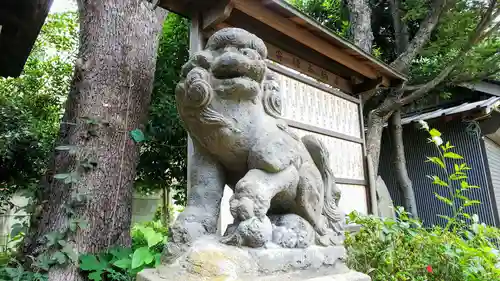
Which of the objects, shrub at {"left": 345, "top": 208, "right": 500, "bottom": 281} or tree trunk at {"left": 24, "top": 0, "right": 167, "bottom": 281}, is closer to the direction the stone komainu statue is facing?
the tree trunk

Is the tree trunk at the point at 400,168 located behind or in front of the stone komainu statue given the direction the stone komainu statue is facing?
behind

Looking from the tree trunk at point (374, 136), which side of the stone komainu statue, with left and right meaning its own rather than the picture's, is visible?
back

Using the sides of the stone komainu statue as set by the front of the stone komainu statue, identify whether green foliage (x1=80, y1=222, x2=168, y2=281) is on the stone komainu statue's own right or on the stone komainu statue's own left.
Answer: on the stone komainu statue's own right

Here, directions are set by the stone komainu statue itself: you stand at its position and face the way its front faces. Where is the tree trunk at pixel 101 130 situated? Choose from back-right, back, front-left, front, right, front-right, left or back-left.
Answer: right

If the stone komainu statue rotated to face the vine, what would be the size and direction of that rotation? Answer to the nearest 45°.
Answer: approximately 90° to its right
